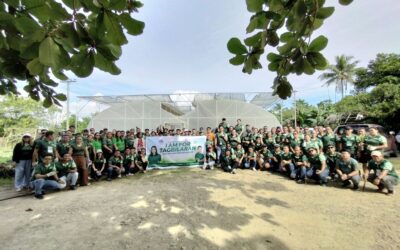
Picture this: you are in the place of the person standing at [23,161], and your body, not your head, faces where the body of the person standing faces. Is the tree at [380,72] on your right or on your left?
on your left

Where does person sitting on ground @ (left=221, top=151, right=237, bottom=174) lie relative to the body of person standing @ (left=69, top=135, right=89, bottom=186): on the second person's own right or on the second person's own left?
on the second person's own left

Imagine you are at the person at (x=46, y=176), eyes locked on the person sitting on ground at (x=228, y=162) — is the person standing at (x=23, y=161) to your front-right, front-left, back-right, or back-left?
back-left

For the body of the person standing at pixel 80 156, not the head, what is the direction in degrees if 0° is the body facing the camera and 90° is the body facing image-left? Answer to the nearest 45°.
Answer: approximately 0°

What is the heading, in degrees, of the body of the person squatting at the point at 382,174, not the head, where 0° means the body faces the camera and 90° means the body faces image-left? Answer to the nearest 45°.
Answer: approximately 45°

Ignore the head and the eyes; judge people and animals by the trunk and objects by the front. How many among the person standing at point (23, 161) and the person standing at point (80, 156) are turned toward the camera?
2
